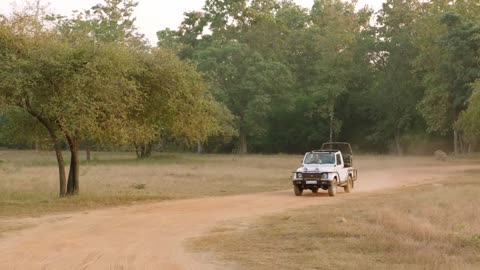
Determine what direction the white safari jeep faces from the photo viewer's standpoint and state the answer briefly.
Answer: facing the viewer and to the left of the viewer
